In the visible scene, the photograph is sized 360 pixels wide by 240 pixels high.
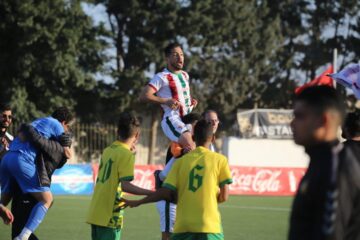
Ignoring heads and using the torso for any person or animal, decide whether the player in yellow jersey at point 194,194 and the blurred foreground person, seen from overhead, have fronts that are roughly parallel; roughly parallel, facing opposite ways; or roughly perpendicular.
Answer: roughly perpendicular

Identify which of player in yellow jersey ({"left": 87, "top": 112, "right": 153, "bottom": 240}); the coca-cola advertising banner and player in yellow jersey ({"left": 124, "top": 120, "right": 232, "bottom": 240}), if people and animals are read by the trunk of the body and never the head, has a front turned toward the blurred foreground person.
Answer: the coca-cola advertising banner

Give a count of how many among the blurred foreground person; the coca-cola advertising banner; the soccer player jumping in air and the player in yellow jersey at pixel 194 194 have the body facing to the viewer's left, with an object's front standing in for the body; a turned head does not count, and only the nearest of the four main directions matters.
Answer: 1

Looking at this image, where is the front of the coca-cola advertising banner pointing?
toward the camera

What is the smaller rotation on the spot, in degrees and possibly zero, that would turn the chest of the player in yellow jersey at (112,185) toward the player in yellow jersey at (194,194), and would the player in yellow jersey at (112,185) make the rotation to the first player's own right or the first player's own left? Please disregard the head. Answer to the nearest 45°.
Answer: approximately 90° to the first player's own right

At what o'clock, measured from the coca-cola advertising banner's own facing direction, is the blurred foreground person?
The blurred foreground person is roughly at 12 o'clock from the coca-cola advertising banner.

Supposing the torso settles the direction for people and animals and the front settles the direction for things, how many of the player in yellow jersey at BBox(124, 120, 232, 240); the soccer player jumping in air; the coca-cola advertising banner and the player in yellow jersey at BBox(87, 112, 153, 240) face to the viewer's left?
0

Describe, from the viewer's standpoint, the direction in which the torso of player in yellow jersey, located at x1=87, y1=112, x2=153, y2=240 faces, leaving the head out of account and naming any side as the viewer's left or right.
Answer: facing away from the viewer and to the right of the viewer

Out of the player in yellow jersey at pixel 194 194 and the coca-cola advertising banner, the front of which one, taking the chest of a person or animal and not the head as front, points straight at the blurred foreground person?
the coca-cola advertising banner

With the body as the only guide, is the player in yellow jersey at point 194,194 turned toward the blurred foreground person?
no

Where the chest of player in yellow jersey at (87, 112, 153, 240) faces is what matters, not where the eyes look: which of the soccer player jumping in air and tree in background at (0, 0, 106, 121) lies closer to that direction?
the soccer player jumping in air

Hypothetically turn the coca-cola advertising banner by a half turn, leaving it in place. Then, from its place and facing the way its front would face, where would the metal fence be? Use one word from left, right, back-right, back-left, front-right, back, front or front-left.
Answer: front-left

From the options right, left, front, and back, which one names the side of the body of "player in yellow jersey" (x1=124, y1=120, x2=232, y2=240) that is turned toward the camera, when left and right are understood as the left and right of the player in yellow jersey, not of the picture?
back

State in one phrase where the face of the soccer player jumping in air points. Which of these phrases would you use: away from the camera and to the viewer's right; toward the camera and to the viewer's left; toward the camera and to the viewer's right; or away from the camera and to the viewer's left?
toward the camera and to the viewer's right

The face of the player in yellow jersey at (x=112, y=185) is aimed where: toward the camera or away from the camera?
away from the camera

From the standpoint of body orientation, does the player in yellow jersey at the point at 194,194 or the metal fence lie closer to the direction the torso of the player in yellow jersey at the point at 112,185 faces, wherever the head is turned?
the metal fence

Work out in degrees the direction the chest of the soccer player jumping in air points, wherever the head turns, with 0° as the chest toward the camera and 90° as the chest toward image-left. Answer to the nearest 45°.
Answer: approximately 315°

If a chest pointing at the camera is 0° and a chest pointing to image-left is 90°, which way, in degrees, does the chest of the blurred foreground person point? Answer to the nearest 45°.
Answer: approximately 90°
